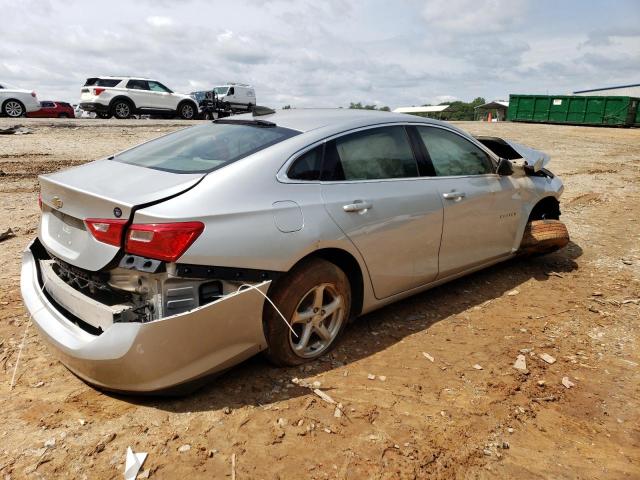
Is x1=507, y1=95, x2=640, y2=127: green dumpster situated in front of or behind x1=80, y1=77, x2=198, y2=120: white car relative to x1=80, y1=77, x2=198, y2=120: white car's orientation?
in front

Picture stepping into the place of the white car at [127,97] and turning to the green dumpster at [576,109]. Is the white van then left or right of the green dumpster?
left

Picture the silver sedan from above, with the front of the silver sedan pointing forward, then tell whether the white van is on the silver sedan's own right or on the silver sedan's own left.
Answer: on the silver sedan's own left

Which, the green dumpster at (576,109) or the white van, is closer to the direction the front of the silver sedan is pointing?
the green dumpster

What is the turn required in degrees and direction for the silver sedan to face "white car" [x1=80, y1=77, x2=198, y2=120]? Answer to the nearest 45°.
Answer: approximately 45° to its left

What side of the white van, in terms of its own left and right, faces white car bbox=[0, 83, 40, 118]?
front

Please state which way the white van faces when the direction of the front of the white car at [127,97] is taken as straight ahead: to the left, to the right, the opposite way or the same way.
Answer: the opposite way

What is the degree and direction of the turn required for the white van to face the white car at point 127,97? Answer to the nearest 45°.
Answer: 0° — it already faces it

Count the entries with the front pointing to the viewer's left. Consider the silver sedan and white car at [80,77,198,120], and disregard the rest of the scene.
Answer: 0

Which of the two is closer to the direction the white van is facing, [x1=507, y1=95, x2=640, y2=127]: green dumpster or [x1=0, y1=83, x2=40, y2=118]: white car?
the white car

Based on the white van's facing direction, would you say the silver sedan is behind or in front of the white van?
in front

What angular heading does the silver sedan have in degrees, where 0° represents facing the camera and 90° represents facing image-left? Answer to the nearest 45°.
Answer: approximately 225°

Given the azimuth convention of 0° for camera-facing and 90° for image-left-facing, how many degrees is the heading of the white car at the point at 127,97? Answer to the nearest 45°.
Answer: approximately 225°

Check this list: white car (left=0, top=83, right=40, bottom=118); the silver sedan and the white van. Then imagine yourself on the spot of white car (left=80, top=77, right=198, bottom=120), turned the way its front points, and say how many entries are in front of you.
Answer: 1
